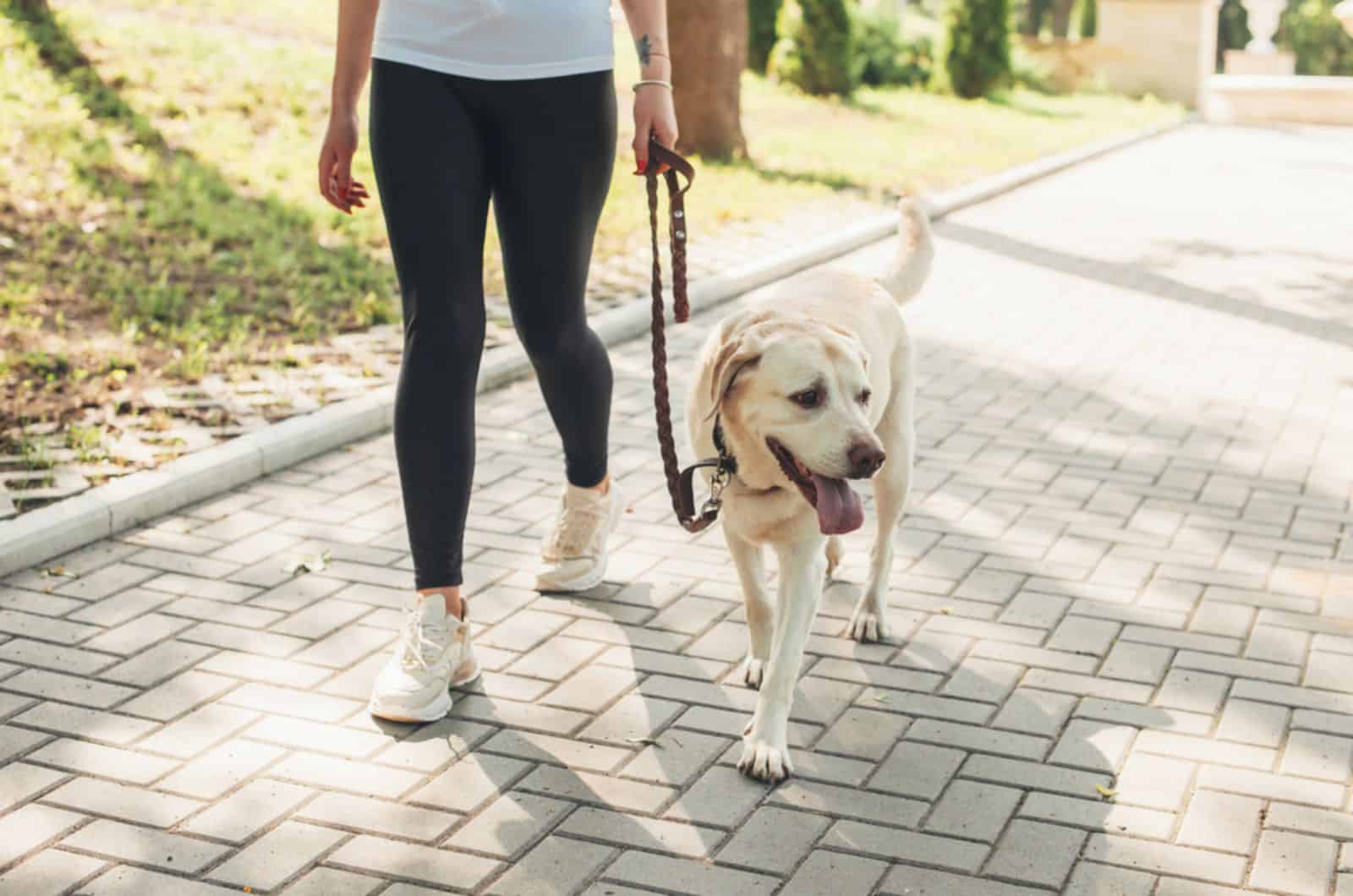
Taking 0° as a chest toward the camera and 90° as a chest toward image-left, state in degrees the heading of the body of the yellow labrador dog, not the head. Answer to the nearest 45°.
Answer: approximately 45°

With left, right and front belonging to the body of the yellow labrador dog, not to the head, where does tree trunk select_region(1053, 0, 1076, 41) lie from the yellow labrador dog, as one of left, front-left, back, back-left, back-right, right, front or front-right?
back-right

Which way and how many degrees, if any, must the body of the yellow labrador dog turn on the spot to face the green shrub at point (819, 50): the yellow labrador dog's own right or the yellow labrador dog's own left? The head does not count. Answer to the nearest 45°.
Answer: approximately 135° to the yellow labrador dog's own right

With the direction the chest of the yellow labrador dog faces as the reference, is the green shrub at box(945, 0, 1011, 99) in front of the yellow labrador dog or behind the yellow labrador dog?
behind

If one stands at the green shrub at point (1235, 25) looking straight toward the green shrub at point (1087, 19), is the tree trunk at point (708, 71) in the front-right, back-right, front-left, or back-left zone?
front-left

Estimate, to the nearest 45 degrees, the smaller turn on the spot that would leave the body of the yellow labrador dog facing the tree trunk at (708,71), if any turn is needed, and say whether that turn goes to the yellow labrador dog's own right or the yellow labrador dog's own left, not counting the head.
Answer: approximately 135° to the yellow labrador dog's own right

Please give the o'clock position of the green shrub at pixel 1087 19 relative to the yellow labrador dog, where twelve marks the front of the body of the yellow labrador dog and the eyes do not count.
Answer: The green shrub is roughly at 5 o'clock from the yellow labrador dog.

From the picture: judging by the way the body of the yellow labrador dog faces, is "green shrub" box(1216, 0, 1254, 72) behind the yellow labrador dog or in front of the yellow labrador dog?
behind
